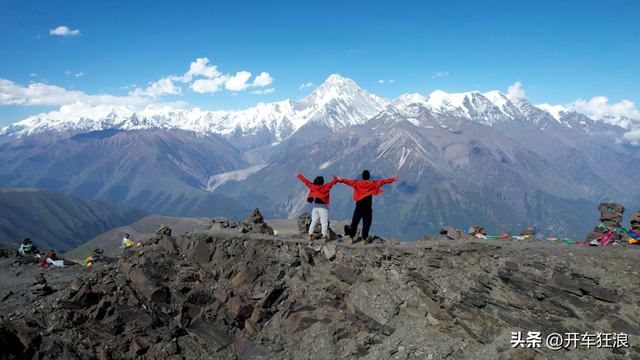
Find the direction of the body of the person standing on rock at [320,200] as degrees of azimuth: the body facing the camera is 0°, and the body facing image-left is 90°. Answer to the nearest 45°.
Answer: approximately 180°

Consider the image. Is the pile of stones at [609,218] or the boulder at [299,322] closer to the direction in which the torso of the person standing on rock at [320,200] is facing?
the pile of stones

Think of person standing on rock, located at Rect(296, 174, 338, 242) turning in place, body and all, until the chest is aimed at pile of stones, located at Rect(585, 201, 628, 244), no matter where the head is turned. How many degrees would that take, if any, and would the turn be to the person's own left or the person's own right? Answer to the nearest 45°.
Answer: approximately 90° to the person's own right

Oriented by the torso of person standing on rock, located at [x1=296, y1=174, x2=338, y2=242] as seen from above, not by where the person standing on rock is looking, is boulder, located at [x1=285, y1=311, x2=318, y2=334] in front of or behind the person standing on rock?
behind

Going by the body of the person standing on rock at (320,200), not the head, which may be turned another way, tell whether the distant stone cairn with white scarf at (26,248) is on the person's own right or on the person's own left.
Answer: on the person's own left

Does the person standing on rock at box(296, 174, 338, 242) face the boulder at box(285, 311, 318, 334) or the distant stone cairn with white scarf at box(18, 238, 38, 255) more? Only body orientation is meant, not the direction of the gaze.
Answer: the distant stone cairn with white scarf
